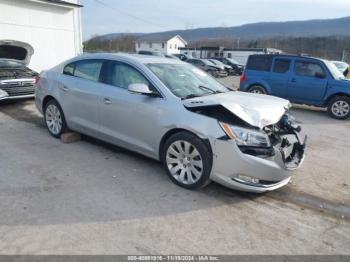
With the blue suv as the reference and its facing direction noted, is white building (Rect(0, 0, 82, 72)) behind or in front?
behind

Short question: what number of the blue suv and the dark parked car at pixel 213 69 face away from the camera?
0

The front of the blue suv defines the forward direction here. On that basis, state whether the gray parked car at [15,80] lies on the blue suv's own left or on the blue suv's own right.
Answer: on the blue suv's own right

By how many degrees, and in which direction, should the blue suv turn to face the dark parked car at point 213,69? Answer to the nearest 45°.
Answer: approximately 180°

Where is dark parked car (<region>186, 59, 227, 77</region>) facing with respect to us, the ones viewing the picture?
facing the viewer and to the right of the viewer

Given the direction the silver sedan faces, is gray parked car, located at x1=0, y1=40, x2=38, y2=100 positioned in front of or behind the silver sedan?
behind

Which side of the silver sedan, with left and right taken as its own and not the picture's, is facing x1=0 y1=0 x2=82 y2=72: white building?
back

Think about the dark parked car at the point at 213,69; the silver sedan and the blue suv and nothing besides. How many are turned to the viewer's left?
0
